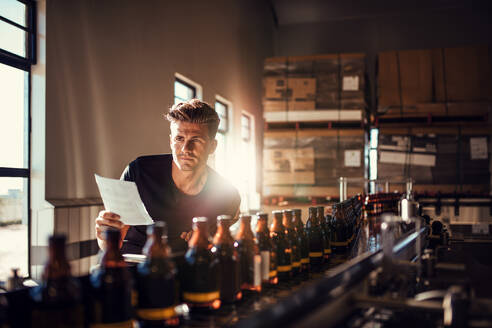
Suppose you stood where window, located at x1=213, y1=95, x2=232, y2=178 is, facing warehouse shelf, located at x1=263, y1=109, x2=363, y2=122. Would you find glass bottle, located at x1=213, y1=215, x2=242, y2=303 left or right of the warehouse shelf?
right

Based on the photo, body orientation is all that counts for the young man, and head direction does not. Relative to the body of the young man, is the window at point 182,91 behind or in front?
behind

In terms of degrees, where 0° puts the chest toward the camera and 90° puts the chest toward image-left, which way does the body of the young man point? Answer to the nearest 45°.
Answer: approximately 0°

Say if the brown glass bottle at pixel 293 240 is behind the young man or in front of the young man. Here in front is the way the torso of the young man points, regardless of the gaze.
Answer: in front

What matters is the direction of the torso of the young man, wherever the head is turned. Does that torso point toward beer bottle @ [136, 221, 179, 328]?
yes

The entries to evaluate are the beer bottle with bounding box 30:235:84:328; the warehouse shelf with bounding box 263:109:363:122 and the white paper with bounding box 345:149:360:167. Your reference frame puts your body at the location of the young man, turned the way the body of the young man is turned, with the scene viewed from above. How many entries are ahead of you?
1

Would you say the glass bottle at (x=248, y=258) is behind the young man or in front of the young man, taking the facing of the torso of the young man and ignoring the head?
in front

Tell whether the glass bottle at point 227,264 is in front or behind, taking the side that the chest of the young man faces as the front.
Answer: in front

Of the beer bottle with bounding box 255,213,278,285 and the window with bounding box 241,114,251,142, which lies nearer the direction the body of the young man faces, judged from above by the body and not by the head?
the beer bottle

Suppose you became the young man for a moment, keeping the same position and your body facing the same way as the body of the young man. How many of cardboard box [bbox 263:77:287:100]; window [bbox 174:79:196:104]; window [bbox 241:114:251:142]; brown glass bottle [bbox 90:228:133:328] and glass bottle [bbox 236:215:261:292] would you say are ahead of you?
2

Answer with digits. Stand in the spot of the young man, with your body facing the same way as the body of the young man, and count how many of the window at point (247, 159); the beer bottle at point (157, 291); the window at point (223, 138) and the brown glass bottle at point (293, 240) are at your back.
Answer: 2

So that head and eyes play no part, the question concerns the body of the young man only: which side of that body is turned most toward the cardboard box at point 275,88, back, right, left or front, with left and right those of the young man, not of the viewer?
back

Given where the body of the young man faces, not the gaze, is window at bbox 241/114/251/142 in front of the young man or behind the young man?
behind
